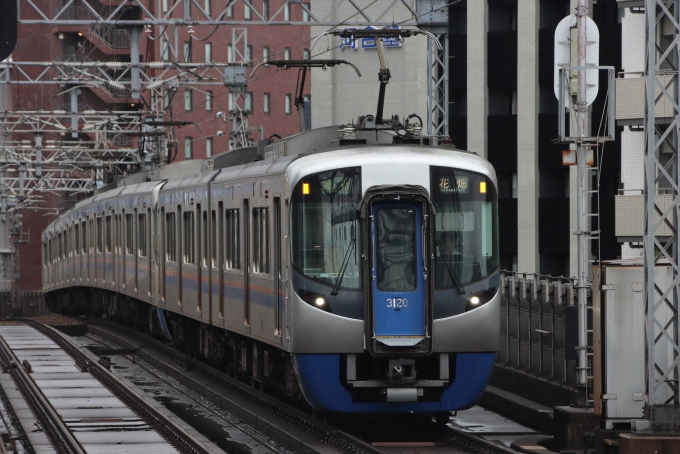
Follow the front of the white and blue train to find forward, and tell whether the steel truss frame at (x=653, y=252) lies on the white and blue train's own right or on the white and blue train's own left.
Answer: on the white and blue train's own left

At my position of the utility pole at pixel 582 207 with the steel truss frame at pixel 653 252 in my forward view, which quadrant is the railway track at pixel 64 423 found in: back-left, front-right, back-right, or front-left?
back-right

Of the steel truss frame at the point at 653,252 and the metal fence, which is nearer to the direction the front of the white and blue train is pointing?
the steel truss frame

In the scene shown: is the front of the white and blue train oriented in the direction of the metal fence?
no

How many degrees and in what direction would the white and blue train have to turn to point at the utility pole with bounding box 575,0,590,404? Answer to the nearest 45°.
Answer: approximately 90° to its left

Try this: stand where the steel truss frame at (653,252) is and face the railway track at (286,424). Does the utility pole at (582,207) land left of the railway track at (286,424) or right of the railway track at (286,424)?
right

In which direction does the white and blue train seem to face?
toward the camera
